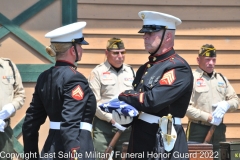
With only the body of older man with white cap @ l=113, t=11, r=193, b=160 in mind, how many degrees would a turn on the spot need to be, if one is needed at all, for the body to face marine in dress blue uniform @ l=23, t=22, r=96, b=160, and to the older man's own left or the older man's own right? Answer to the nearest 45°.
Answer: approximately 45° to the older man's own right

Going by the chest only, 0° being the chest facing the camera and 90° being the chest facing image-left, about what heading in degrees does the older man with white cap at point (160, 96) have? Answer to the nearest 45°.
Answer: approximately 45°

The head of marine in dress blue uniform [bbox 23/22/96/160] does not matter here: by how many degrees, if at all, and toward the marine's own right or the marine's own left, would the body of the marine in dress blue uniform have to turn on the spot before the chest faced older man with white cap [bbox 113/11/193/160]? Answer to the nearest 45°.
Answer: approximately 45° to the marine's own right

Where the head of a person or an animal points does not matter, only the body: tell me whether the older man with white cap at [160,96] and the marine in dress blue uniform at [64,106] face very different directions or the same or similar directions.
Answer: very different directions

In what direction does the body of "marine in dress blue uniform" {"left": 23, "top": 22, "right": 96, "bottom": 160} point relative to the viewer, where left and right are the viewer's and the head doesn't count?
facing away from the viewer and to the right of the viewer
